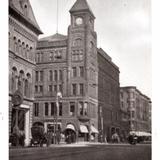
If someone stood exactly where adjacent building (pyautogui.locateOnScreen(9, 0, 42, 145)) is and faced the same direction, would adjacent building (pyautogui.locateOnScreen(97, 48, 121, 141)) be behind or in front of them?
in front

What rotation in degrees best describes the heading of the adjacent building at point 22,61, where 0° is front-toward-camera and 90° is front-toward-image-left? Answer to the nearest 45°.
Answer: approximately 315°

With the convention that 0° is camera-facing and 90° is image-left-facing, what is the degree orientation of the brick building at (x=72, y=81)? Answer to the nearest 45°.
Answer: approximately 0°
